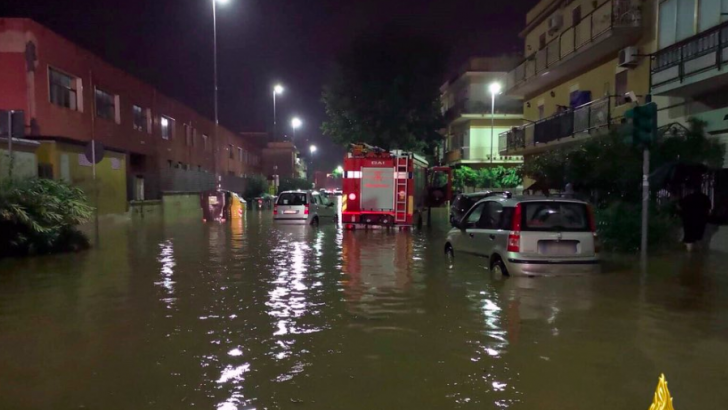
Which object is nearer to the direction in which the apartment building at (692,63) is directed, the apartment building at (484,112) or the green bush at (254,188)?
the green bush

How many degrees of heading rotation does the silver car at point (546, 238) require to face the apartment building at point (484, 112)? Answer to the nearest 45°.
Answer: approximately 45° to its right

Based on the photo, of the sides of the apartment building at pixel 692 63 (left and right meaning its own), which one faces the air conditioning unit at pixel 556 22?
right

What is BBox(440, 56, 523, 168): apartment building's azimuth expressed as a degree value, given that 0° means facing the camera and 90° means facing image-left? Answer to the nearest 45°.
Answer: approximately 45°

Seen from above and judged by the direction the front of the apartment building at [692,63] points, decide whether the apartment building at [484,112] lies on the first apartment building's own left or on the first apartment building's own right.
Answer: on the first apartment building's own right

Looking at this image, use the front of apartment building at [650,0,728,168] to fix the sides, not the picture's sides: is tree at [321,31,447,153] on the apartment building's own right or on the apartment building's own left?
on the apartment building's own right
